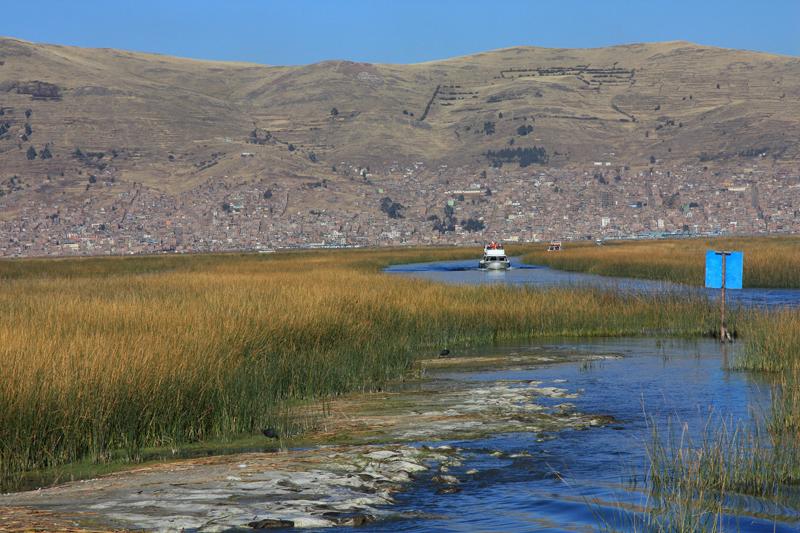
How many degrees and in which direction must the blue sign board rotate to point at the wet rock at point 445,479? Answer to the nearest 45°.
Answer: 0° — it already faces it

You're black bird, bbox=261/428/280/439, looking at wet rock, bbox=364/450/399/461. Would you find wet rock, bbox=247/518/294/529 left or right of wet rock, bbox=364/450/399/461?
right
